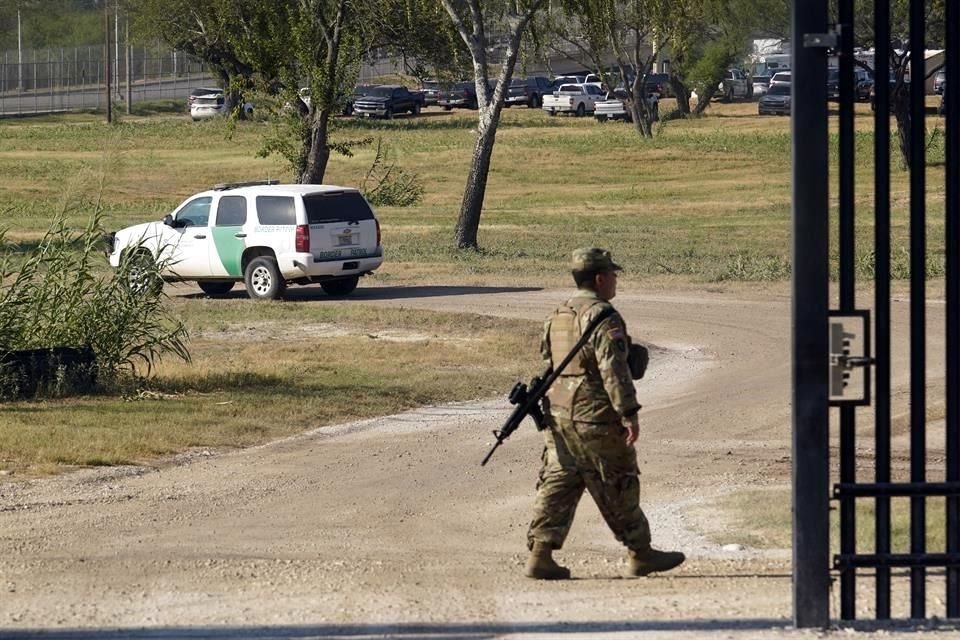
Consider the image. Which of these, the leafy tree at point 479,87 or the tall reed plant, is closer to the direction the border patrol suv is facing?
the leafy tree

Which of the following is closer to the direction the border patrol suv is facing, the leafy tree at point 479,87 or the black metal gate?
the leafy tree

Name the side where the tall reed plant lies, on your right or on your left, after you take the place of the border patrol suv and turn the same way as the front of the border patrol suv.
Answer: on your left

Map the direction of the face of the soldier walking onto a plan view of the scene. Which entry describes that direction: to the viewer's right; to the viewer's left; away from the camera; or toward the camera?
to the viewer's right

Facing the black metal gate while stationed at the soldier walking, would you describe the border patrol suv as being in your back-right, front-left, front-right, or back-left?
back-left

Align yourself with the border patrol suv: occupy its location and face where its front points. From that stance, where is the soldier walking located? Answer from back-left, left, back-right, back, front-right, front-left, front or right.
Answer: back-left

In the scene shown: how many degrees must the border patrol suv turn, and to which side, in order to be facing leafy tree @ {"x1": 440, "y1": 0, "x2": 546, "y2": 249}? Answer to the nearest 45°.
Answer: approximately 90° to its right

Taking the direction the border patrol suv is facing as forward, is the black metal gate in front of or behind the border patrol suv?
behind

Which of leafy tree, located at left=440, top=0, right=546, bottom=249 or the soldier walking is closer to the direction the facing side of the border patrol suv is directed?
the leafy tree

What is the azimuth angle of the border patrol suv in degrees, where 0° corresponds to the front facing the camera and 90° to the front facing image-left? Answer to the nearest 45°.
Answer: approximately 135°
